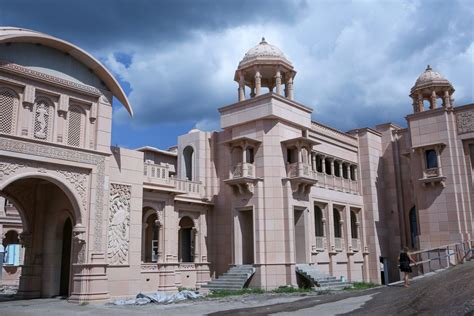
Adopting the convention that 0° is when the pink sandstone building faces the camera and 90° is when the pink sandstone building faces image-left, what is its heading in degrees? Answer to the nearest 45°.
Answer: approximately 315°
